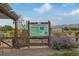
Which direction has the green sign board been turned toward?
toward the camera

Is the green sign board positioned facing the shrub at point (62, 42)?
no

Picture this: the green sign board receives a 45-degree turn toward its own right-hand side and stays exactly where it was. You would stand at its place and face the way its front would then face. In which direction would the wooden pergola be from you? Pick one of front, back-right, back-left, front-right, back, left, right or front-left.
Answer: front-right
